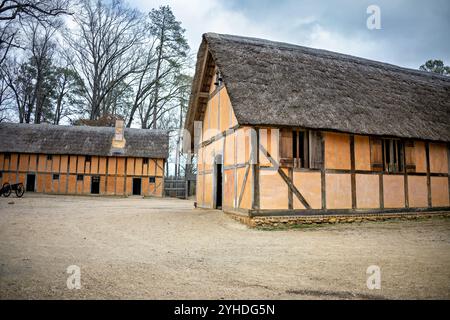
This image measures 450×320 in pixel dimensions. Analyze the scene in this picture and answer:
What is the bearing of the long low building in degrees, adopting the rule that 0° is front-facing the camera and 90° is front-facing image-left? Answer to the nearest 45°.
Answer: approximately 0°

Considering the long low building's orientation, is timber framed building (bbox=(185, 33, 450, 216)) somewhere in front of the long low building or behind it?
in front

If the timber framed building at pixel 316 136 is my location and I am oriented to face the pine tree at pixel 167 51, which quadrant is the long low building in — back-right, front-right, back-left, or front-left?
front-left

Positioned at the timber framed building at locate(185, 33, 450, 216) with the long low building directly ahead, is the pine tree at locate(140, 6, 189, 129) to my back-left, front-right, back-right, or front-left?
front-right
